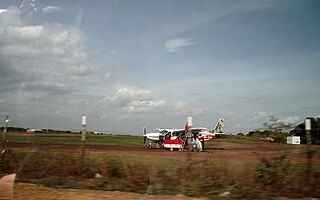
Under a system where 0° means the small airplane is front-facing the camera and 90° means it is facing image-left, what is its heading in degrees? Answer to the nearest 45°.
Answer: approximately 90°
